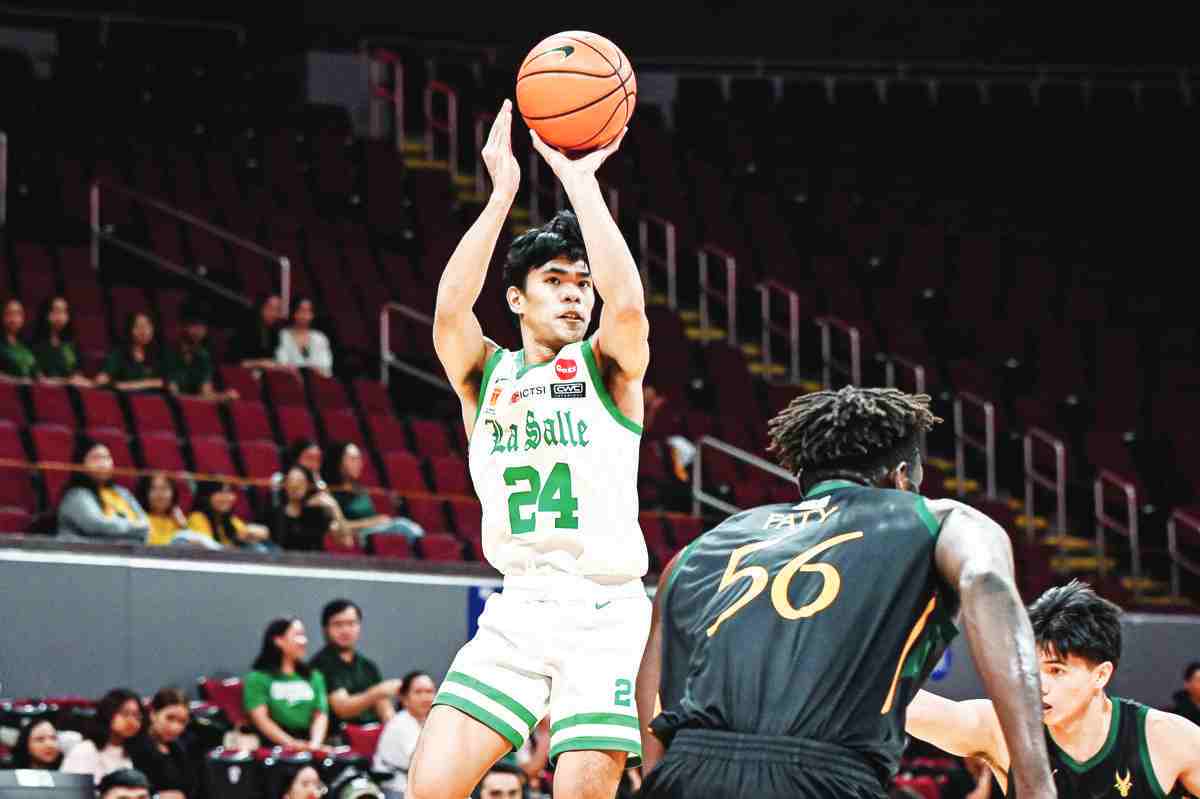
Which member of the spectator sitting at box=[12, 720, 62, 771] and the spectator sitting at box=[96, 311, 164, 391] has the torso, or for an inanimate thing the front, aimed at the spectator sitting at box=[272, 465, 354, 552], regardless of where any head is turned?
the spectator sitting at box=[96, 311, 164, 391]

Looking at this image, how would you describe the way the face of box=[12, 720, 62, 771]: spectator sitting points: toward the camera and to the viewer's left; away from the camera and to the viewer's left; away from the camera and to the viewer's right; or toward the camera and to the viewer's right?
toward the camera and to the viewer's right

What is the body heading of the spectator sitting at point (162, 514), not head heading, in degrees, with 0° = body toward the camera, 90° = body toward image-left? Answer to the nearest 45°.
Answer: approximately 315°

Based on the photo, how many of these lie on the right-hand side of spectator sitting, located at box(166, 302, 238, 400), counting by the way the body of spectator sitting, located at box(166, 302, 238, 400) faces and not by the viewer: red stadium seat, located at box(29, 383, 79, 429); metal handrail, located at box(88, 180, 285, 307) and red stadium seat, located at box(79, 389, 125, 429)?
2

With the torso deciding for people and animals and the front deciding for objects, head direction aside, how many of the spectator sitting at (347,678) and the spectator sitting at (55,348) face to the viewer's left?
0

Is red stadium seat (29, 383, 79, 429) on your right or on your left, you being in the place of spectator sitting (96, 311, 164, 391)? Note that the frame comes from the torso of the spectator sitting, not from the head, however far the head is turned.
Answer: on your right

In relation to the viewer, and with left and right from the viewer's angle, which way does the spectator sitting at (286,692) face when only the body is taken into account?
facing the viewer and to the right of the viewer

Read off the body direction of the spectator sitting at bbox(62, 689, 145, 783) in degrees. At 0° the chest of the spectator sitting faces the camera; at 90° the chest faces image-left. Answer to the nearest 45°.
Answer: approximately 315°

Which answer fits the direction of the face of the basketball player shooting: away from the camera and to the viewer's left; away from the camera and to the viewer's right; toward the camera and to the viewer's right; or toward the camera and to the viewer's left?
toward the camera and to the viewer's right

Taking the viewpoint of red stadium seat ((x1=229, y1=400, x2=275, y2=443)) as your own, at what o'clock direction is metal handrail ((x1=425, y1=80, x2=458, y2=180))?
The metal handrail is roughly at 8 o'clock from the red stadium seat.

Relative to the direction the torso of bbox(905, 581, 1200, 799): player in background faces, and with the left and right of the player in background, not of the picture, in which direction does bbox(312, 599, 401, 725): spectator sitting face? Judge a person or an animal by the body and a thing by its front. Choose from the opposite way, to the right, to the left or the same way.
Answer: to the left

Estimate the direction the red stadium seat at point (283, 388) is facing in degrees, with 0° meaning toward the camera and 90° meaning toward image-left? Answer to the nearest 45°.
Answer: approximately 315°

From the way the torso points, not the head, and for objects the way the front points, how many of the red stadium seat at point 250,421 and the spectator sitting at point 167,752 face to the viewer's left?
0

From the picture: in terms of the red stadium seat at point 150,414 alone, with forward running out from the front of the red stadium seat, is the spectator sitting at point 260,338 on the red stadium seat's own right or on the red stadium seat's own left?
on the red stadium seat's own left

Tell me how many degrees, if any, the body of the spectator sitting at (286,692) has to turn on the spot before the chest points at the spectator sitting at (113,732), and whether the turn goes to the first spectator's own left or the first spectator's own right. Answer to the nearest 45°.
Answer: approximately 90° to the first spectator's own right
